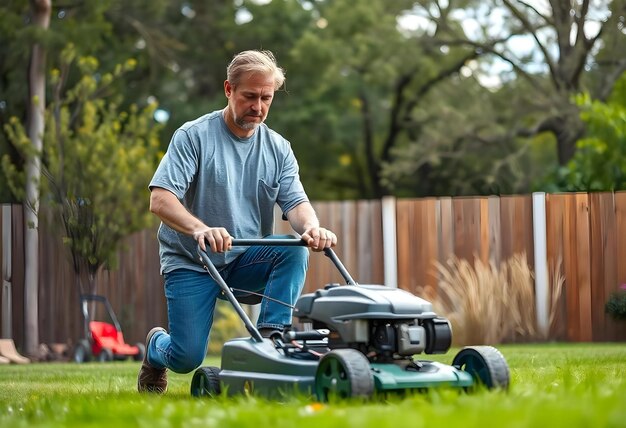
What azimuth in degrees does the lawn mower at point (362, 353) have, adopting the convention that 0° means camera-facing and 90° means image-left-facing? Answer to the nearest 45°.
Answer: approximately 315°

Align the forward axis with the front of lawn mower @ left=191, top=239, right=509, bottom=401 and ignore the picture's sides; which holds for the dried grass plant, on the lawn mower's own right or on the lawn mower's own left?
on the lawn mower's own left

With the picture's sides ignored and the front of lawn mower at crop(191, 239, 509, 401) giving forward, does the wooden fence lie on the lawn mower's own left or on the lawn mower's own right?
on the lawn mower's own left

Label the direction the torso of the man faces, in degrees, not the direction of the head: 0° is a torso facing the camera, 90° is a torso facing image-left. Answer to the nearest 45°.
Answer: approximately 315°

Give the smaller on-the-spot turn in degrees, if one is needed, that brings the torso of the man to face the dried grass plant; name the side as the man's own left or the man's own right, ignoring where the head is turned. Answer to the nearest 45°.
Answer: approximately 90° to the man's own left

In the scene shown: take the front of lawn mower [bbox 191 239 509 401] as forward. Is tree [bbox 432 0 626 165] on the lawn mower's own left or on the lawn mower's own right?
on the lawn mower's own left

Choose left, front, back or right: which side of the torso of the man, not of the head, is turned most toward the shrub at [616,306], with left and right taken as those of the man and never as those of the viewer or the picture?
left
